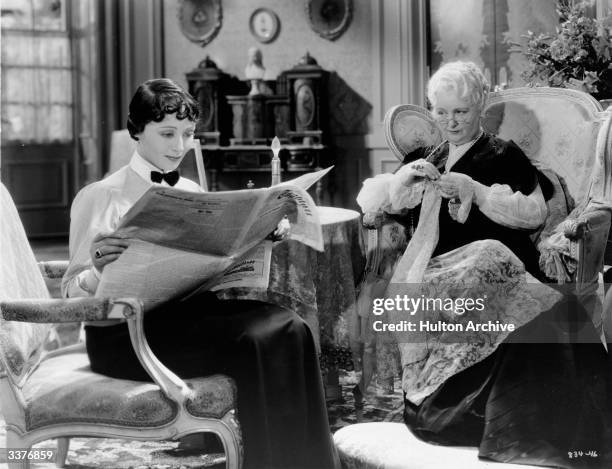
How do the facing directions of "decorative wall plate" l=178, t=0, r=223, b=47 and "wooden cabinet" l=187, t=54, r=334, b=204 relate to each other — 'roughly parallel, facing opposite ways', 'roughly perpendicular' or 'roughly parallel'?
roughly parallel

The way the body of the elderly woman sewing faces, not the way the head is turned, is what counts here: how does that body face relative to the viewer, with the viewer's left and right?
facing the viewer and to the left of the viewer

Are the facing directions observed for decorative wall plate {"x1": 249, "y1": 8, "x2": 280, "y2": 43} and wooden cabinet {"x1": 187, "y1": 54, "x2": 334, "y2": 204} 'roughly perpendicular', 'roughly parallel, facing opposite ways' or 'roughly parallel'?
roughly parallel

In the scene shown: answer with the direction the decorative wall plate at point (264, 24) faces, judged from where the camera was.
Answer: facing the viewer

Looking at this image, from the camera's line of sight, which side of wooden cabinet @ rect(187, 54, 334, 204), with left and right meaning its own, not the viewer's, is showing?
front

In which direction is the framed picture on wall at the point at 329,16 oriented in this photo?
toward the camera

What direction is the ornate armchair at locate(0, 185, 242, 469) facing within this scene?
to the viewer's right

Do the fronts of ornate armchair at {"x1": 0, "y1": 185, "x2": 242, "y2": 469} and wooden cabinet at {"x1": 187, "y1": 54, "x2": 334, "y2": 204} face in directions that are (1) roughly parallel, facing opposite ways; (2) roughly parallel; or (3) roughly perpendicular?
roughly perpendicular

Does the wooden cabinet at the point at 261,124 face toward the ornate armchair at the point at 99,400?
yes

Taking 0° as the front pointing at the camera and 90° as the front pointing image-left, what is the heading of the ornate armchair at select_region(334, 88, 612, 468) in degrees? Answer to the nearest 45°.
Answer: approximately 45°

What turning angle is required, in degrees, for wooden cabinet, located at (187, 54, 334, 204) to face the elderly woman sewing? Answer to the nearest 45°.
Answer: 0° — it already faces them

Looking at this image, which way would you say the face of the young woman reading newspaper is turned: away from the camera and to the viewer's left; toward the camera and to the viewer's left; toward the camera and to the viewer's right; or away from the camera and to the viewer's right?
toward the camera and to the viewer's right
